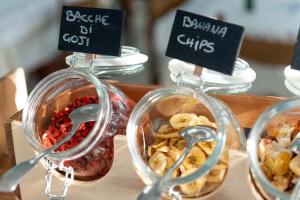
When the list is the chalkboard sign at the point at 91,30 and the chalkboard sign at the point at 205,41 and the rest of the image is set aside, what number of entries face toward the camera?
2

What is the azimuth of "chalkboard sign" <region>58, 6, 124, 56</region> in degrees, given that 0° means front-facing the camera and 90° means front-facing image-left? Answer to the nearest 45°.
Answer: approximately 0°

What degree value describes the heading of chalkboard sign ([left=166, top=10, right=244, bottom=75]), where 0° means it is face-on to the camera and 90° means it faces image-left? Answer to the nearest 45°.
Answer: approximately 0°
